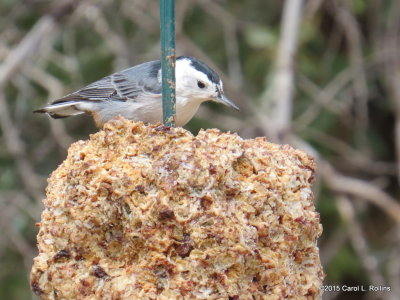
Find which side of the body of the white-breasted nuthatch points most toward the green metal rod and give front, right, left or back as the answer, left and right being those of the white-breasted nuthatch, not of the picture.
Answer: right

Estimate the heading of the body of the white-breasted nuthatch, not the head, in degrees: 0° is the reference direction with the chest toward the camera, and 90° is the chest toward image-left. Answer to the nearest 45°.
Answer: approximately 270°
